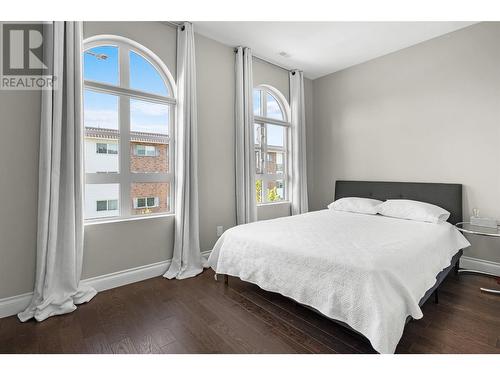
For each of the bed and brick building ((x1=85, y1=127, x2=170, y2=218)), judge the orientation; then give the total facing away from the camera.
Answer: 0

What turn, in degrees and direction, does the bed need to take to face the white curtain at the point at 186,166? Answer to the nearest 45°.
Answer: approximately 45° to its right

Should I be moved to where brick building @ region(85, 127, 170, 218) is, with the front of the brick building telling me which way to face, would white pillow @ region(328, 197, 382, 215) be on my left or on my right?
on my left

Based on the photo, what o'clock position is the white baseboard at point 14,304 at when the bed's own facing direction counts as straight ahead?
The white baseboard is roughly at 1 o'clock from the bed.

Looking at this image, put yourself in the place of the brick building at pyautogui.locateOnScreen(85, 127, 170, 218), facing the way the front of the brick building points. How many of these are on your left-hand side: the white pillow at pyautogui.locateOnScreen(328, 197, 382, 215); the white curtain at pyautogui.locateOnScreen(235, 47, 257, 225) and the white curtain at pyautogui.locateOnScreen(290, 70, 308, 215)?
3

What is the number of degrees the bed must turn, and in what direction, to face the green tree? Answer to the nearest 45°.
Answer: approximately 90° to its right

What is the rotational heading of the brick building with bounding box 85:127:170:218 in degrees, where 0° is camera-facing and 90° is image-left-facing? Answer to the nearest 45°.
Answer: approximately 0°

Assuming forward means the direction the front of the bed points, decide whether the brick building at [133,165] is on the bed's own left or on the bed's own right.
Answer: on the bed's own right

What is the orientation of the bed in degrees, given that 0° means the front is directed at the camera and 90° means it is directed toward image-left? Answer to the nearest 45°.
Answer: approximately 45°

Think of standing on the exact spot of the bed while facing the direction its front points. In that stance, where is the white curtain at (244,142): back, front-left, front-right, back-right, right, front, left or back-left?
right

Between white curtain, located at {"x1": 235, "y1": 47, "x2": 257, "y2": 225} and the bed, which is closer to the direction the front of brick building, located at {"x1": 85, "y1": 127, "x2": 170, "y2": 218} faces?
the bed

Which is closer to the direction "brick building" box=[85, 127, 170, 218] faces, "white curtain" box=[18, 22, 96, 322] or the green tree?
the white curtain
